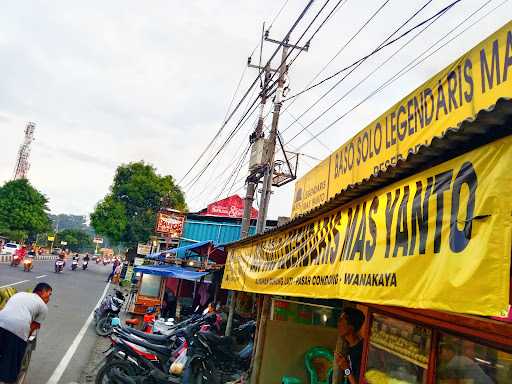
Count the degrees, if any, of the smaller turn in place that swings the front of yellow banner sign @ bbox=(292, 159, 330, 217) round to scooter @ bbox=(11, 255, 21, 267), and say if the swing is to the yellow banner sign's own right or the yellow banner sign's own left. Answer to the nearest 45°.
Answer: approximately 90° to the yellow banner sign's own right

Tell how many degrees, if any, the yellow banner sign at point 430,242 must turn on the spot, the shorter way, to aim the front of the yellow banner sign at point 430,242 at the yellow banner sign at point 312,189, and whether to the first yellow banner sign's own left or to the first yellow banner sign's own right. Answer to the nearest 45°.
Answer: approximately 135° to the first yellow banner sign's own right

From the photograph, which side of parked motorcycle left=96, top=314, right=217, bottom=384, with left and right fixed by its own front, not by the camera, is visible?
right

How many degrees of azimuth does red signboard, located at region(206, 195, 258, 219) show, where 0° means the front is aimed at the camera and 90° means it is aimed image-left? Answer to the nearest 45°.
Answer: approximately 45°

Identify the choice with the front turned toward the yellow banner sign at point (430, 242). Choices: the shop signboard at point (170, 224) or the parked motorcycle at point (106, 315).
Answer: the shop signboard

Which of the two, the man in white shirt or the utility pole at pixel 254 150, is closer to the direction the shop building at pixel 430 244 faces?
the man in white shirt

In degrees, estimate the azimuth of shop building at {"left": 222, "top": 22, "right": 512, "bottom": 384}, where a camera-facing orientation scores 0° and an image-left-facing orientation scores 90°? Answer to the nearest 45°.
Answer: approximately 45°

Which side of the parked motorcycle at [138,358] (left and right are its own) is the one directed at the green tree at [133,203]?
left
